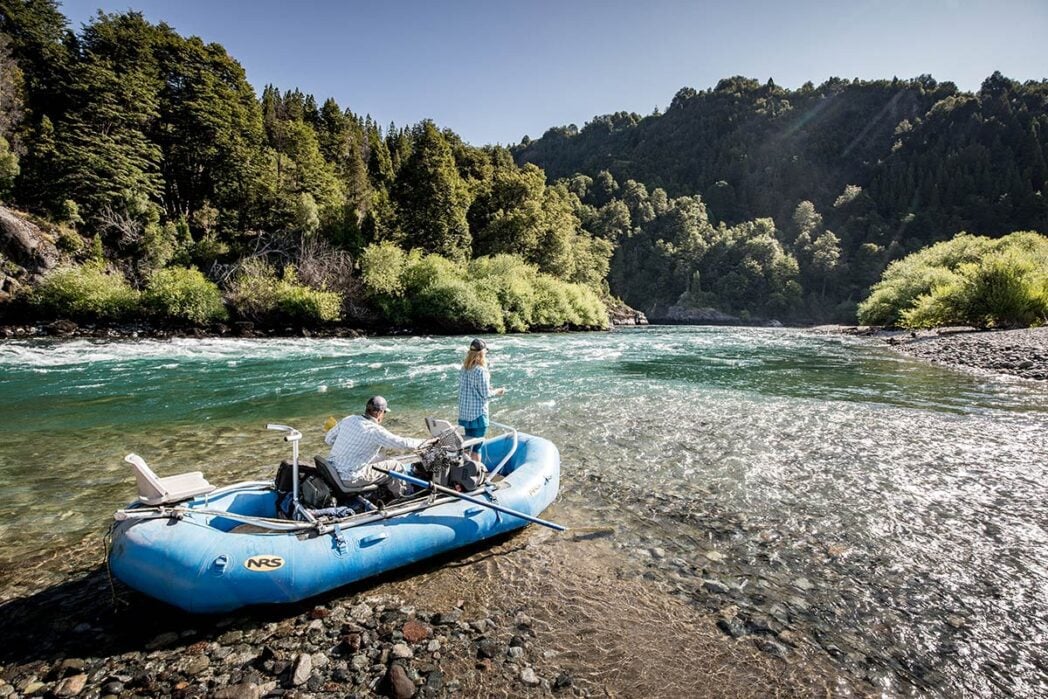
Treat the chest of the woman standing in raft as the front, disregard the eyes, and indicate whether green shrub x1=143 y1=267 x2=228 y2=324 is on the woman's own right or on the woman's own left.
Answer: on the woman's own left

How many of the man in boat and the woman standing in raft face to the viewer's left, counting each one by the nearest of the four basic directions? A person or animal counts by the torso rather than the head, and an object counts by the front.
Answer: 0

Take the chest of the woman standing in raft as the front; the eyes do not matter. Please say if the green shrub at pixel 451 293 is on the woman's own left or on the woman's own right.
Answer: on the woman's own left

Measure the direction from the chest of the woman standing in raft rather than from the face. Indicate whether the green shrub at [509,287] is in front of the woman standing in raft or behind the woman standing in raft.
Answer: in front

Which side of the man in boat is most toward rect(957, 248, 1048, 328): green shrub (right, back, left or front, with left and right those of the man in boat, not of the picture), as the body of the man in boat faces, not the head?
front

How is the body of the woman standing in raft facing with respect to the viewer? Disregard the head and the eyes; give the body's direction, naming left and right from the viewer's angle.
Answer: facing away from the viewer and to the right of the viewer

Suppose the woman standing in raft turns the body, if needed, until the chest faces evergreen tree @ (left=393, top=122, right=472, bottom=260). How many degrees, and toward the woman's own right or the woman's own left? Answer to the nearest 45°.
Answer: approximately 45° to the woman's own left

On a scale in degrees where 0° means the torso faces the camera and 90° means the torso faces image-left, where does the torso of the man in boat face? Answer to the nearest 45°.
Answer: approximately 225°

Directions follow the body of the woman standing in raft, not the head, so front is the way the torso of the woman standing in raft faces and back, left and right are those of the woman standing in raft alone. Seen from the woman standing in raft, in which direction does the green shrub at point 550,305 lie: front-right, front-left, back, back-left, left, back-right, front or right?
front-left

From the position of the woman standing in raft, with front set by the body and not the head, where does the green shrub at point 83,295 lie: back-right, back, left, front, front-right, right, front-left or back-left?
left
